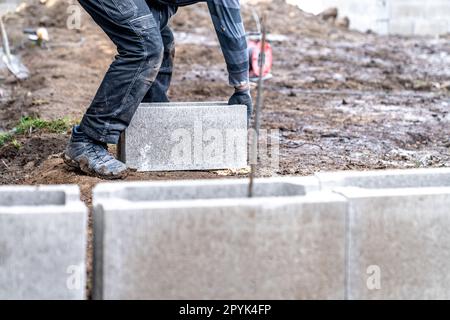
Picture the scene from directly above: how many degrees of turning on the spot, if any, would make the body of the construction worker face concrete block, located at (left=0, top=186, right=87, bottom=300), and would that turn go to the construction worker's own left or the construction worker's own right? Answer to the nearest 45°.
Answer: approximately 90° to the construction worker's own right

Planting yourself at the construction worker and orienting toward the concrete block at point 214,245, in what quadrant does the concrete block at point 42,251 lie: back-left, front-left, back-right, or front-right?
front-right
